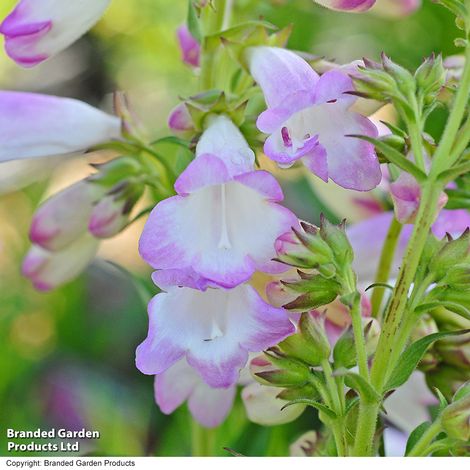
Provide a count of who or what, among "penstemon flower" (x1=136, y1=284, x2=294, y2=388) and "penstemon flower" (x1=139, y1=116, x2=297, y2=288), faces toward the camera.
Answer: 2

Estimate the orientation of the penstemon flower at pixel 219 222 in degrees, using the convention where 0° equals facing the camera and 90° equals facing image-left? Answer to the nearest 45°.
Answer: approximately 0°
